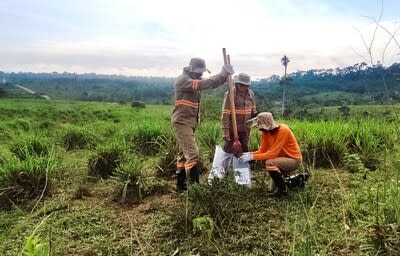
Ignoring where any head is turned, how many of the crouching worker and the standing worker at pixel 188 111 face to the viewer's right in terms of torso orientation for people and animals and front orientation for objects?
1

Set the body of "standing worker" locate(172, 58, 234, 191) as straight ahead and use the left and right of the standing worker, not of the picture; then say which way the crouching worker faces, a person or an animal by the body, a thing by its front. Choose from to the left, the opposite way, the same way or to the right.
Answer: the opposite way

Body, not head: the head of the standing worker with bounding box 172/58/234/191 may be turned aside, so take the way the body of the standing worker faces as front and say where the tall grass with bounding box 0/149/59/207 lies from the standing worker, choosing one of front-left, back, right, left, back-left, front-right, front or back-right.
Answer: back

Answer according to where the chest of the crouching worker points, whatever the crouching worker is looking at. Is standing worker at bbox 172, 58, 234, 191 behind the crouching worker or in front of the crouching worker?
in front

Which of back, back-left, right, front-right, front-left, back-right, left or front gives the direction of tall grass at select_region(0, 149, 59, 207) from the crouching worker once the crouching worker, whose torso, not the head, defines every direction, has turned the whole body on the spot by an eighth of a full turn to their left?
front-right

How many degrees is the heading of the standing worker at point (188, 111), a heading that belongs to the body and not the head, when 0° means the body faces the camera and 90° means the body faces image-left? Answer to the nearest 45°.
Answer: approximately 270°

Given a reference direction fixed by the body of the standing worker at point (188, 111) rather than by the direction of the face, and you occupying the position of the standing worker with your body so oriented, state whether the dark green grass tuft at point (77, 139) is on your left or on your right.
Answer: on your left

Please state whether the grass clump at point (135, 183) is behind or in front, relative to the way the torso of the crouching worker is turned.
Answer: in front

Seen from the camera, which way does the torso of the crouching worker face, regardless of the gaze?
to the viewer's left

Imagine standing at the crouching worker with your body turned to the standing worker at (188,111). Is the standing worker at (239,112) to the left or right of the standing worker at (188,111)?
right

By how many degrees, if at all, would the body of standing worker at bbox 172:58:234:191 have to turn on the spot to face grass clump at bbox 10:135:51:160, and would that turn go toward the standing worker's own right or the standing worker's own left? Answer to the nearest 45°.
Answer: approximately 135° to the standing worker's own left

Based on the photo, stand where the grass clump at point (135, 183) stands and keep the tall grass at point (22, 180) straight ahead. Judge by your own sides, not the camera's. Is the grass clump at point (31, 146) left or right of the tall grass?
right

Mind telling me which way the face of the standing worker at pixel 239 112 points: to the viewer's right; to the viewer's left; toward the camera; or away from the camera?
toward the camera
